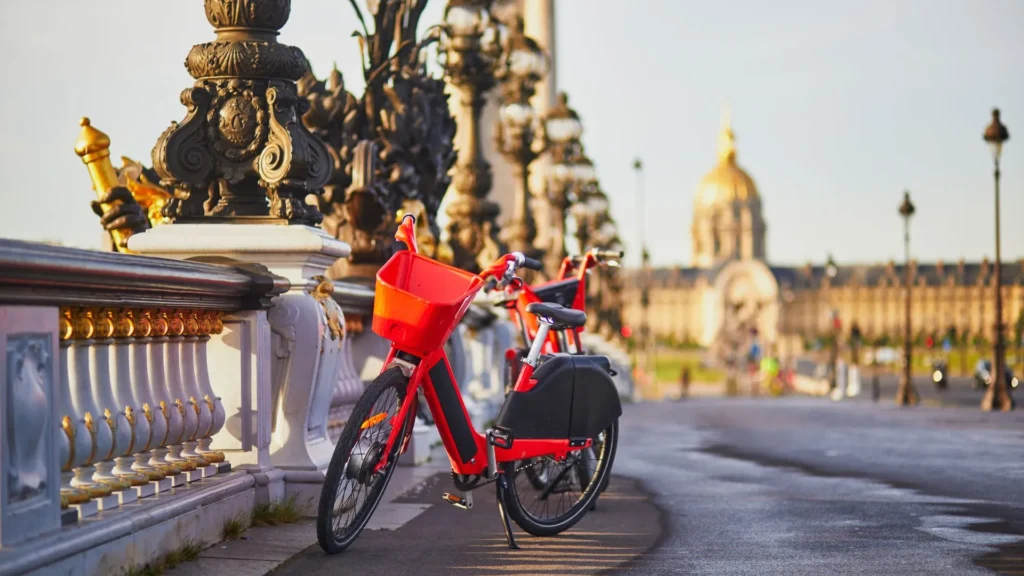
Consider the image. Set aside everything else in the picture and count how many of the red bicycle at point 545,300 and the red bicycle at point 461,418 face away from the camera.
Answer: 0

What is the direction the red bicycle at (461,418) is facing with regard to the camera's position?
facing the viewer and to the left of the viewer

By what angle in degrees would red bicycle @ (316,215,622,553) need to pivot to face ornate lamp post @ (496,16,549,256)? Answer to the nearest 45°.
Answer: approximately 135° to its right

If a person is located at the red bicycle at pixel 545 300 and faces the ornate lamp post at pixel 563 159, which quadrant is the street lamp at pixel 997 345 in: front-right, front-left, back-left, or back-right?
front-right

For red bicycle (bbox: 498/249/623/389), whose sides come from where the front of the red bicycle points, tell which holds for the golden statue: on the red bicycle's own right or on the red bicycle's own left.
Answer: on the red bicycle's own right

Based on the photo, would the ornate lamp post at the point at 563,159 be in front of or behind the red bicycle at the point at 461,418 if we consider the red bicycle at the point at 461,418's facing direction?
behind

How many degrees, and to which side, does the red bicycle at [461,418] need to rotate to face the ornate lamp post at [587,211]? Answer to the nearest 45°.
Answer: approximately 135° to its right

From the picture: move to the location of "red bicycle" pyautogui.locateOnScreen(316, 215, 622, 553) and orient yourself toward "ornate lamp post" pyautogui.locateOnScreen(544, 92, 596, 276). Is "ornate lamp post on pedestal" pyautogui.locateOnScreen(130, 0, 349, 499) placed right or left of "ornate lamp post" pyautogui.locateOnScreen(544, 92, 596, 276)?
left

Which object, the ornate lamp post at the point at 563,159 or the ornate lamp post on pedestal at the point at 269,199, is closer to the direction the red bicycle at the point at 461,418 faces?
the ornate lamp post on pedestal
